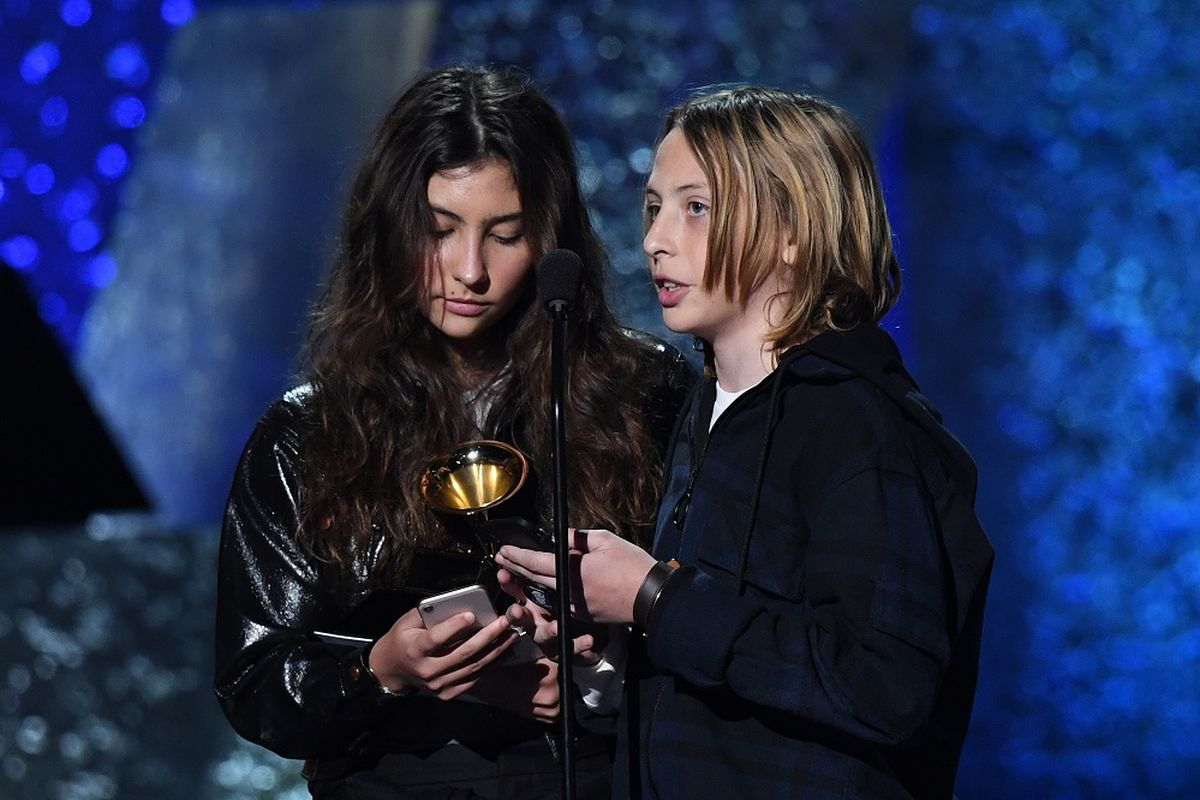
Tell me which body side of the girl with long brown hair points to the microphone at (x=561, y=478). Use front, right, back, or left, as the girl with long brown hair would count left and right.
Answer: front

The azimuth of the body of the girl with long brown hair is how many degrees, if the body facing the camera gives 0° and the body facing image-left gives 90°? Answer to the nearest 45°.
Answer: approximately 0°
